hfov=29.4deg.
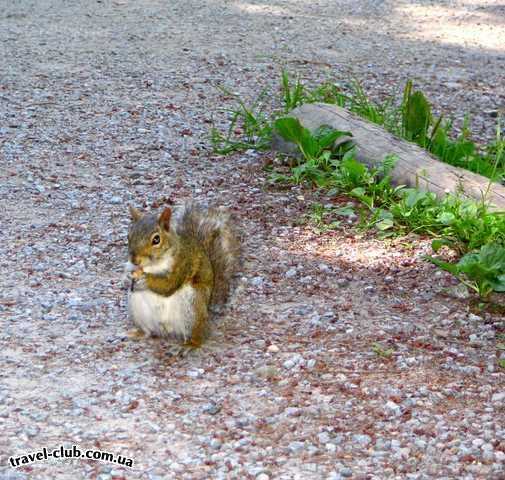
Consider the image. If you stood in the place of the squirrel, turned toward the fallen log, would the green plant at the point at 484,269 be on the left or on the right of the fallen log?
right

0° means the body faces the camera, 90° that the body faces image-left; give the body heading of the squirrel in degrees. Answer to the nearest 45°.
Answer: approximately 45°

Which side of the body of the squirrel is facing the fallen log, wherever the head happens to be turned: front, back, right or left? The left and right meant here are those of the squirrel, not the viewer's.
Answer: back

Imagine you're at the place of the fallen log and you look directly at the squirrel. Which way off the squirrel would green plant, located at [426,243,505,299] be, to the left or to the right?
left

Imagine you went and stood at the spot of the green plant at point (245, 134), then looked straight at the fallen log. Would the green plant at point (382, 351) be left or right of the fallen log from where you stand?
right

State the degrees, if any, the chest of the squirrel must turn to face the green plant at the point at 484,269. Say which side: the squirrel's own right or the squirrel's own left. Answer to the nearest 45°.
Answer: approximately 135° to the squirrel's own left

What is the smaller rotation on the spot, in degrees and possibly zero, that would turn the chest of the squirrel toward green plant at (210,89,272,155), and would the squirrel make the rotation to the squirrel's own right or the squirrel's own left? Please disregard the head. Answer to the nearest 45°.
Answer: approximately 135° to the squirrel's own right

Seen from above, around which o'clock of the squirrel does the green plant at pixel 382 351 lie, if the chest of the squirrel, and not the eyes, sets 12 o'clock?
The green plant is roughly at 8 o'clock from the squirrel.
